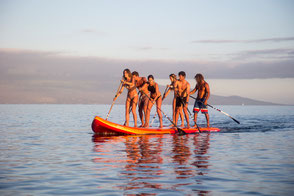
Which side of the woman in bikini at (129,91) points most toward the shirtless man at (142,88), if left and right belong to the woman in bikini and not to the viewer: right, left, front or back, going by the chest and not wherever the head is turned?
back

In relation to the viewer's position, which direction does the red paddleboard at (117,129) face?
facing to the left of the viewer

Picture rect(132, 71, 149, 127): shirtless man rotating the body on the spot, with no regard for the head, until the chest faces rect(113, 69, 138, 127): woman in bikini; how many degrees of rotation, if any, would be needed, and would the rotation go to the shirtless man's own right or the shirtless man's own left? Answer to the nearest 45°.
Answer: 0° — they already face them

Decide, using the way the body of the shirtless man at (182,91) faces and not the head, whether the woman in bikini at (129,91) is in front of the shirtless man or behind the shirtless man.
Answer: in front

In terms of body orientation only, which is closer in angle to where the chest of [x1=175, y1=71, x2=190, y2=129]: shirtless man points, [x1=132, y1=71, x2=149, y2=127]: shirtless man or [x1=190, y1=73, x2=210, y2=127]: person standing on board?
the shirtless man

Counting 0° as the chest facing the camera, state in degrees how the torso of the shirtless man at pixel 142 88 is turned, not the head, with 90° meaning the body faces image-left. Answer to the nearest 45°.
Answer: approximately 45°

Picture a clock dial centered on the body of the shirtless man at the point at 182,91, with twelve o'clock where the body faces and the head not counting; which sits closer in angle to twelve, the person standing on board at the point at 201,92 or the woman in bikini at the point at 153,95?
the woman in bikini

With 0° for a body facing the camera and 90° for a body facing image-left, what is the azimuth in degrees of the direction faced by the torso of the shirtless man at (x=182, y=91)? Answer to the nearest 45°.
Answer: approximately 45°

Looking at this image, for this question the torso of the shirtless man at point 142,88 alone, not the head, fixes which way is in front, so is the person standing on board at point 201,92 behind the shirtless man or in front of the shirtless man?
behind

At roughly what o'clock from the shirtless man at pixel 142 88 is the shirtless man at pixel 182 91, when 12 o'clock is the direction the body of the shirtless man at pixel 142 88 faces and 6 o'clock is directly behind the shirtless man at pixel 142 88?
the shirtless man at pixel 182 91 is roughly at 7 o'clock from the shirtless man at pixel 142 88.

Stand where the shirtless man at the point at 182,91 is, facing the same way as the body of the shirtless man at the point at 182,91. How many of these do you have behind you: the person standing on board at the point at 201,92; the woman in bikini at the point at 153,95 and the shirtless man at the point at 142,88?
1

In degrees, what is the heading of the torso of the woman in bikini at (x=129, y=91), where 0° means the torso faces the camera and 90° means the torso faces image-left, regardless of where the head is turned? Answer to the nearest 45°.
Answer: approximately 45°
